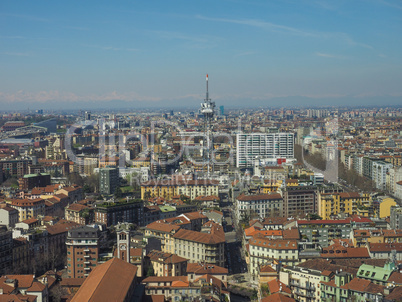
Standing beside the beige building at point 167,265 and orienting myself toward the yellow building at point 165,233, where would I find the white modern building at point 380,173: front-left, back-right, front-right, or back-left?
front-right

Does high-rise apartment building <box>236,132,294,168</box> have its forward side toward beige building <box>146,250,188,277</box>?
yes

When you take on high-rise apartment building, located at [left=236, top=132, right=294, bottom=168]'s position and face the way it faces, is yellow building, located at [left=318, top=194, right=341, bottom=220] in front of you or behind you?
in front

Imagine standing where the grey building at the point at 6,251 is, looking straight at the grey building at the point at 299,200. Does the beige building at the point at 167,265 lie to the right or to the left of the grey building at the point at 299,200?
right

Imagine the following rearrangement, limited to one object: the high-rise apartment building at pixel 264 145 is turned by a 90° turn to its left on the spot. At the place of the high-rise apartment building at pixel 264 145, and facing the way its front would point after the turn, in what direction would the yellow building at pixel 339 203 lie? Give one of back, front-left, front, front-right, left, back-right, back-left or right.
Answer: right

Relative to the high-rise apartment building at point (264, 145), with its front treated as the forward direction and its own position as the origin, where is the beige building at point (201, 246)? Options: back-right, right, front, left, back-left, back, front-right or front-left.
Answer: front

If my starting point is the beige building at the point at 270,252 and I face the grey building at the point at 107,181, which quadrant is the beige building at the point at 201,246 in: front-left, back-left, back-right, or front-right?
front-left

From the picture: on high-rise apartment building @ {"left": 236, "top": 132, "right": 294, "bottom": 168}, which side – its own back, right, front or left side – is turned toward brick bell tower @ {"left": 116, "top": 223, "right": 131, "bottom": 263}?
front

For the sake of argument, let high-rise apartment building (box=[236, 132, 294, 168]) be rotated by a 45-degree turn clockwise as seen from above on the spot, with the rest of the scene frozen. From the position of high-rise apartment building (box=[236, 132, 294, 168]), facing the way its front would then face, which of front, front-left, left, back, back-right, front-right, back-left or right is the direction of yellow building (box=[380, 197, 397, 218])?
front-left

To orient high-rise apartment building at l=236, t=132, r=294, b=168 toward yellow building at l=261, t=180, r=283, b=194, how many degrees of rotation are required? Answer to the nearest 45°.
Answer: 0° — it already faces it

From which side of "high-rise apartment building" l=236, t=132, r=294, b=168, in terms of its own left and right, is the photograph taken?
front

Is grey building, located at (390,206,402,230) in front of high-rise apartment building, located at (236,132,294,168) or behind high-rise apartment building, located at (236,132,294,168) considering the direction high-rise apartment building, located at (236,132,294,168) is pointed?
in front

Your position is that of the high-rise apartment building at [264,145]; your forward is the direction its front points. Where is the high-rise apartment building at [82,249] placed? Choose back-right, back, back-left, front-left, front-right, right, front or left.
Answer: front

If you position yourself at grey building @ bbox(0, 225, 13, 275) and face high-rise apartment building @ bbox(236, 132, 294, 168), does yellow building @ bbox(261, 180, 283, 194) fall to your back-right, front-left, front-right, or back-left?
front-right

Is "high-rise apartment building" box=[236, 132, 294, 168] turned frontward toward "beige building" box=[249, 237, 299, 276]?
yes

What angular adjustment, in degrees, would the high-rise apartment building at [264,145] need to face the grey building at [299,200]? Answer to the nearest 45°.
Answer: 0° — it already faces it

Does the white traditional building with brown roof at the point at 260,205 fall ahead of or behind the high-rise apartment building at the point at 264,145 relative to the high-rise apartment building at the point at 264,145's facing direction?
ahead

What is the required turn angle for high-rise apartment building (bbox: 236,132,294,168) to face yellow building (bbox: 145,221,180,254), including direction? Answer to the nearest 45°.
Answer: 0° — it already faces it
